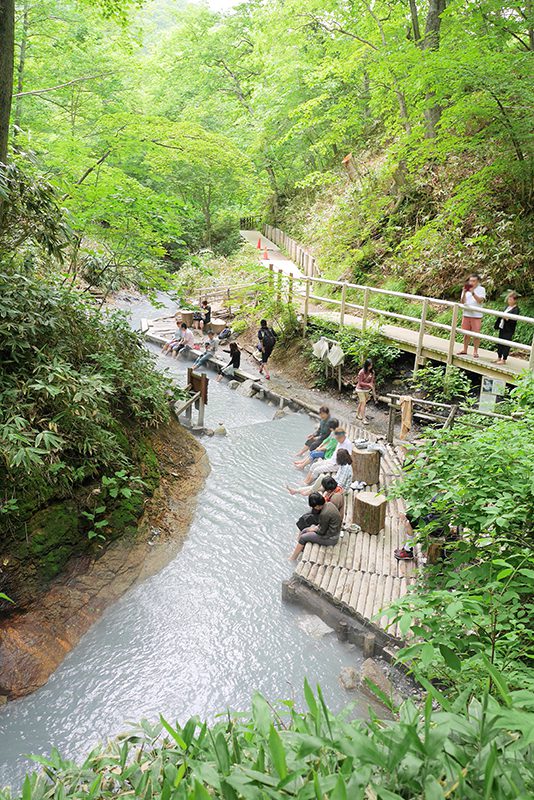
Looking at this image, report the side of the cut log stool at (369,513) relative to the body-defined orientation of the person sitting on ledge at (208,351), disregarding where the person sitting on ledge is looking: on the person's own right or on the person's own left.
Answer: on the person's own left

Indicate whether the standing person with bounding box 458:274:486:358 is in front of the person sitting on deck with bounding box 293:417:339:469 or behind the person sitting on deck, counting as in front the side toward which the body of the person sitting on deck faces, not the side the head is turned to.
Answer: behind

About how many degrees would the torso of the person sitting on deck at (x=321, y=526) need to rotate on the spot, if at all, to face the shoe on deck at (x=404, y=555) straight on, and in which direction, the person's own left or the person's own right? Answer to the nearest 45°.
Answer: approximately 180°

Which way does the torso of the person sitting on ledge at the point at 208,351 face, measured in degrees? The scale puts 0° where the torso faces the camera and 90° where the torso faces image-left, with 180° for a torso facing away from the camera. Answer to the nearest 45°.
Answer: approximately 45°

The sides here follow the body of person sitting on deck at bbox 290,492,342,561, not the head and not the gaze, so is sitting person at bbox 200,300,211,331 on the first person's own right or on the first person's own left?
on the first person's own right

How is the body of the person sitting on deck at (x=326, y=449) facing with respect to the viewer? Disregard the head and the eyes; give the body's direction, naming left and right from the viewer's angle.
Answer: facing to the left of the viewer

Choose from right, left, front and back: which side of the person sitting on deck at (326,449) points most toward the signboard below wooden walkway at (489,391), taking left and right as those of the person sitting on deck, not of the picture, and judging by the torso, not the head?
back

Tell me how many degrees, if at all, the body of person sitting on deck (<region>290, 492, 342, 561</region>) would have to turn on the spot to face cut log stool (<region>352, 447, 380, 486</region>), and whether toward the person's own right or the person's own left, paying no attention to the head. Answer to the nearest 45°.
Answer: approximately 90° to the person's own right

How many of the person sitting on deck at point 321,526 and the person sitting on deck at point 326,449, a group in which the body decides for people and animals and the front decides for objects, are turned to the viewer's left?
2

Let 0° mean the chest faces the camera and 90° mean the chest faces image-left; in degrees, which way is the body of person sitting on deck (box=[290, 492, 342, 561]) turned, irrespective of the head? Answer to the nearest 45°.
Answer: approximately 90°

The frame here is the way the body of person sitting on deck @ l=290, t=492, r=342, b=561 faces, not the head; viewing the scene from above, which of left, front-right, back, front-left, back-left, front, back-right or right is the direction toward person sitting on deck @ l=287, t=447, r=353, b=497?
right

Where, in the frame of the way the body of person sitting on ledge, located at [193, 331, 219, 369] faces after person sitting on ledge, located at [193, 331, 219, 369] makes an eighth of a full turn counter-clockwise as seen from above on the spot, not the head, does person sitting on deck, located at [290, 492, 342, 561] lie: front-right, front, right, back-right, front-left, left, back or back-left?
front

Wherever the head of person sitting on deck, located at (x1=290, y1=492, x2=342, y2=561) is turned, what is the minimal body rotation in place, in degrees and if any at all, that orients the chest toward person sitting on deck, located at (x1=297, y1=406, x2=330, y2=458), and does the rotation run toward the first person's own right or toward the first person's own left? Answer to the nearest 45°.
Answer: approximately 90° to the first person's own right
